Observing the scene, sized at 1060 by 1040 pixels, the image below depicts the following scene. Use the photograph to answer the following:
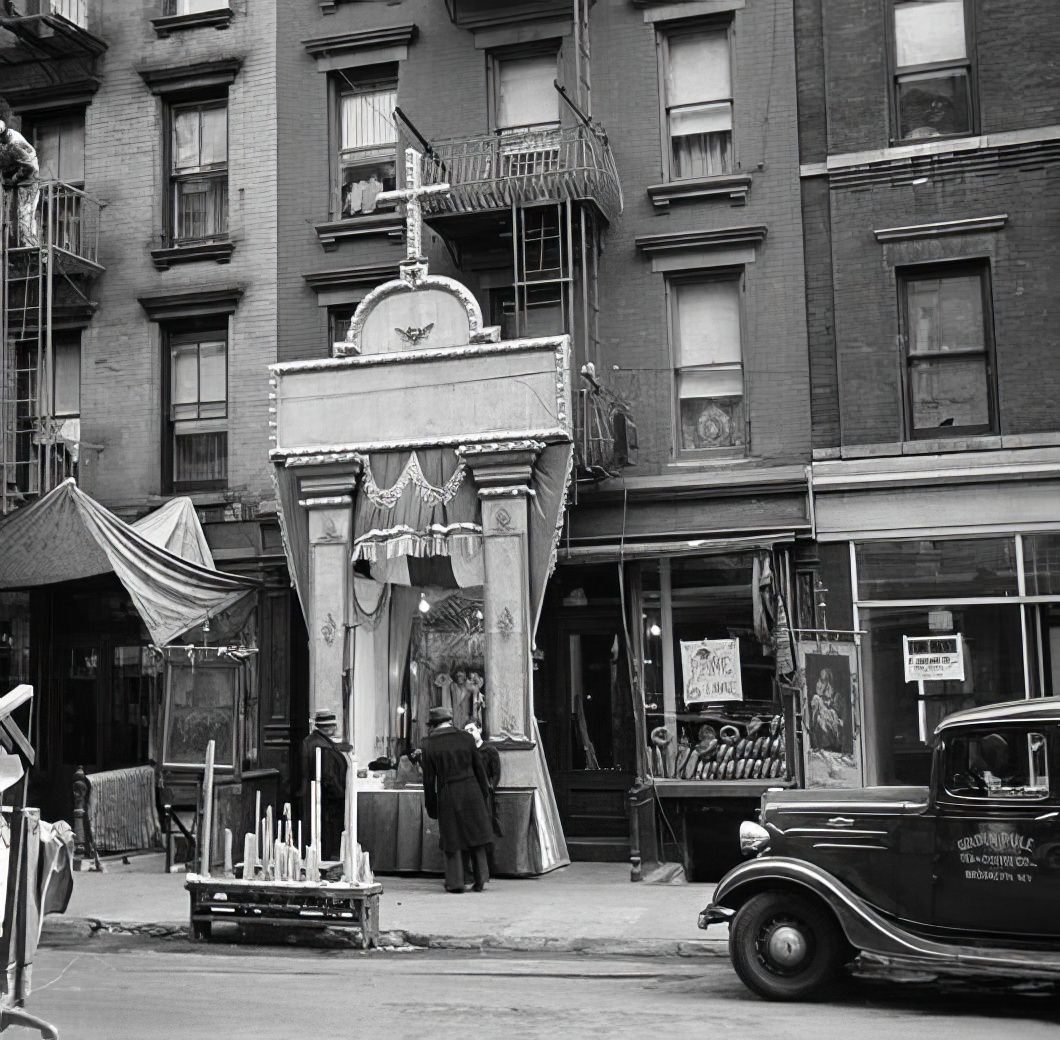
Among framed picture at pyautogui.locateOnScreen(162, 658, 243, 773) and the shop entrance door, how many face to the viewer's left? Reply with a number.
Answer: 0

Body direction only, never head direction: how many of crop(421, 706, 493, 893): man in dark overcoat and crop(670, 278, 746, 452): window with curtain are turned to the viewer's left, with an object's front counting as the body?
0

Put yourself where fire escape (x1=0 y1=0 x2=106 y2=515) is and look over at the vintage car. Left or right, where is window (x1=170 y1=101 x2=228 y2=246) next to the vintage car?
left

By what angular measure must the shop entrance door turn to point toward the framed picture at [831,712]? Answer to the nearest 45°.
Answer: approximately 45° to its left

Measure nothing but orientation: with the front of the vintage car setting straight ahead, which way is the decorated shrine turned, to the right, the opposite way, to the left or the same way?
to the left

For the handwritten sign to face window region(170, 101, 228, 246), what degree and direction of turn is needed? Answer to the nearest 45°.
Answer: approximately 90° to its right

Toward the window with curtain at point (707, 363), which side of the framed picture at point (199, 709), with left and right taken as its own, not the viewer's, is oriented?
left

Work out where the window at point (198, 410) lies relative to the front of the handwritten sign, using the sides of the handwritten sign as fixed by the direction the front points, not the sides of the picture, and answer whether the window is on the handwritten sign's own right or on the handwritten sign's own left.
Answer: on the handwritten sign's own right

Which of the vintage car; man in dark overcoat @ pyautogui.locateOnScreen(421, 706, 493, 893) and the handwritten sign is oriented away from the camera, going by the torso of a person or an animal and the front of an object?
the man in dark overcoat

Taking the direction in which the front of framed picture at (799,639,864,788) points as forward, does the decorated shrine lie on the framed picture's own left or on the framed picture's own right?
on the framed picture's own right

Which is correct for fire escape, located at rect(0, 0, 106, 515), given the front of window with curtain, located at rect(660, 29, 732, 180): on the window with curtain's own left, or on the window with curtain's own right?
on the window with curtain's own right

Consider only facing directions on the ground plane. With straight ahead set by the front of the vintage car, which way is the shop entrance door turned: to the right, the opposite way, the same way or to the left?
to the left

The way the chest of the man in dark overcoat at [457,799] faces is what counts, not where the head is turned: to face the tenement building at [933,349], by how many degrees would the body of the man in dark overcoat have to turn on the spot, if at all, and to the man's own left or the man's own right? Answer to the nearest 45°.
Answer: approximately 90° to the man's own right

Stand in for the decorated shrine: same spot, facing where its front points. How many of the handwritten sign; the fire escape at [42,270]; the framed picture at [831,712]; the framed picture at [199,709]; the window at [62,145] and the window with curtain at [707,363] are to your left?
3
